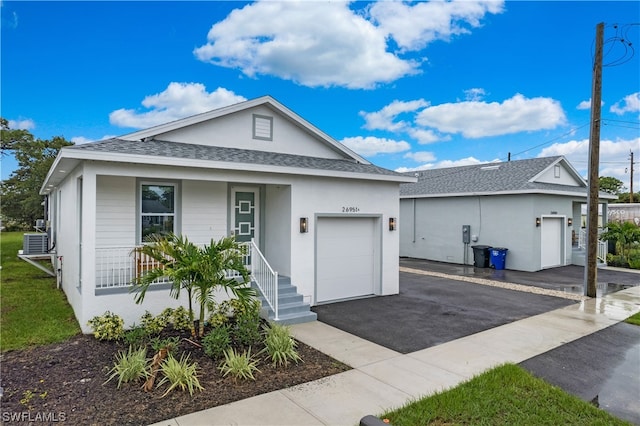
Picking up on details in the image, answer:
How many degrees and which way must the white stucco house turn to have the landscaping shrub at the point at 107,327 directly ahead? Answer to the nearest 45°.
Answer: approximately 90° to its right

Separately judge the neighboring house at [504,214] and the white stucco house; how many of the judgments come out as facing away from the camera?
0

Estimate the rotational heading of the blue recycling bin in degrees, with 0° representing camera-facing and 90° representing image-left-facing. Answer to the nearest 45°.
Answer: approximately 315°

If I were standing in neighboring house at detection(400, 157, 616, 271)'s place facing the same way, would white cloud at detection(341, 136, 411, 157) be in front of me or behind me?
behind

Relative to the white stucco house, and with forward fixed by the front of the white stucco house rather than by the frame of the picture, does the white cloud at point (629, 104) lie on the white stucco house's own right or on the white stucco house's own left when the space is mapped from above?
on the white stucco house's own left

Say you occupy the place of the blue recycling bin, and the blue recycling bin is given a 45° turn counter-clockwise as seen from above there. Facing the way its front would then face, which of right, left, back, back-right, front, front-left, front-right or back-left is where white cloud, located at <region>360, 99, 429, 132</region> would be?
back-left

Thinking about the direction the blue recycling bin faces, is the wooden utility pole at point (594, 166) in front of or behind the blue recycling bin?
in front

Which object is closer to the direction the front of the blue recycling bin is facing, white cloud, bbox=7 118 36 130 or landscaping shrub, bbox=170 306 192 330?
the landscaping shrub

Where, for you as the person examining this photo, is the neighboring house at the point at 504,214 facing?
facing the viewer and to the right of the viewer

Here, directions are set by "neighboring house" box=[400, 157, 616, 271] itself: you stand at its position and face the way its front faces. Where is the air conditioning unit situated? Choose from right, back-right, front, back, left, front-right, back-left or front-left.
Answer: right

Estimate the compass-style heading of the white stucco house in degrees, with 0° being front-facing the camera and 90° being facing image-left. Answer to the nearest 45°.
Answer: approximately 315°

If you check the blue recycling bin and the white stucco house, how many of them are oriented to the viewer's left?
0

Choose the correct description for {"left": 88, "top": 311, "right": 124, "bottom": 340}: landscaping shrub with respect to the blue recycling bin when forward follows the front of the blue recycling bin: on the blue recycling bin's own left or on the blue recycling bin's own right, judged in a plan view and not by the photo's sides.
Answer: on the blue recycling bin's own right
